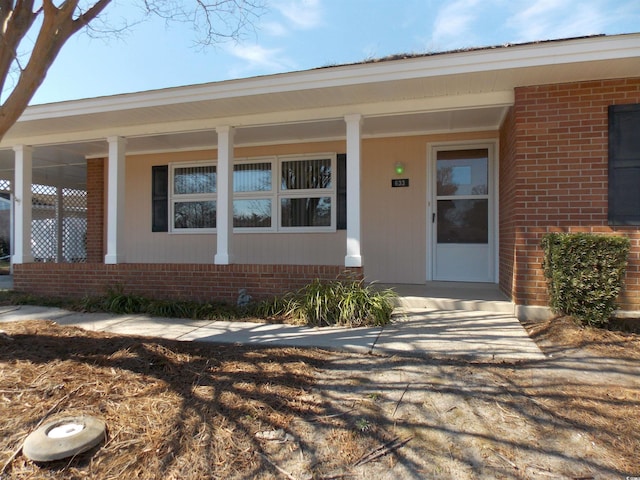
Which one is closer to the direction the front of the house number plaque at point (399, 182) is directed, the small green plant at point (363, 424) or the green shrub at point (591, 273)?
the small green plant

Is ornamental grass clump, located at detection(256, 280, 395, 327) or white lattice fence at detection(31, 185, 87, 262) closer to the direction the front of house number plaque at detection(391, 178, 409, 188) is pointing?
the ornamental grass clump

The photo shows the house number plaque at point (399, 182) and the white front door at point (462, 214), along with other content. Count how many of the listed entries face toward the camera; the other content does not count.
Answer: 2

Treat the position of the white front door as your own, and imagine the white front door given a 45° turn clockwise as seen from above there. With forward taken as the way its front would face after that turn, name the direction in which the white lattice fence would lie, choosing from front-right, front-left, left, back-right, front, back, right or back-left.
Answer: front-right

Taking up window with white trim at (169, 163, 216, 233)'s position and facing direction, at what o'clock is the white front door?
The white front door is roughly at 10 o'clock from the window with white trim.

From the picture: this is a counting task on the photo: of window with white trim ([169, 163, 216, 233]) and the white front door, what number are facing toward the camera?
2

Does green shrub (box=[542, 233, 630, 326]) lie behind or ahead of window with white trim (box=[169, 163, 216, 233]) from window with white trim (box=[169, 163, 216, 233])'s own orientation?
ahead

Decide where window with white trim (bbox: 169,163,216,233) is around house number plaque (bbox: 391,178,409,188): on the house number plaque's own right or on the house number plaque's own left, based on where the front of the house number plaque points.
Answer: on the house number plaque's own right

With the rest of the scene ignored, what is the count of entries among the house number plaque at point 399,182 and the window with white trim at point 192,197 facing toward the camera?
2

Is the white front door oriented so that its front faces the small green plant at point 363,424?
yes

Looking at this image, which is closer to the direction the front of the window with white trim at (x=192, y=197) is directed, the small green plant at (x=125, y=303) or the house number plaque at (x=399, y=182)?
the small green plant

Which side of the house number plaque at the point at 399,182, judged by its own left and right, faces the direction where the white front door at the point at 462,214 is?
left

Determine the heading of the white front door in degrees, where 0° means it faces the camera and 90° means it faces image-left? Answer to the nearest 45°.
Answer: approximately 0°

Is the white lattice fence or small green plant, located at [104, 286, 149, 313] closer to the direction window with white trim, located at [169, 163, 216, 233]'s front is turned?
the small green plant
